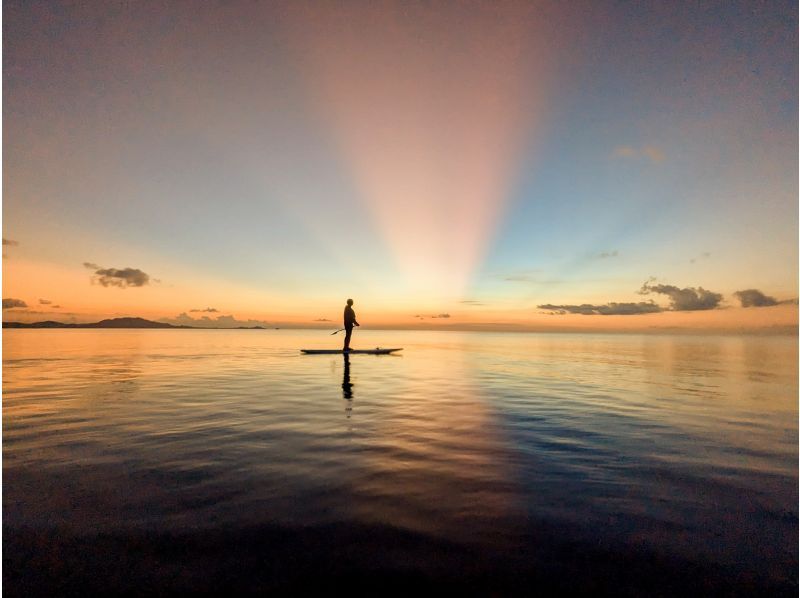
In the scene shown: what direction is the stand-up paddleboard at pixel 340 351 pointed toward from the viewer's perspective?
to the viewer's right
